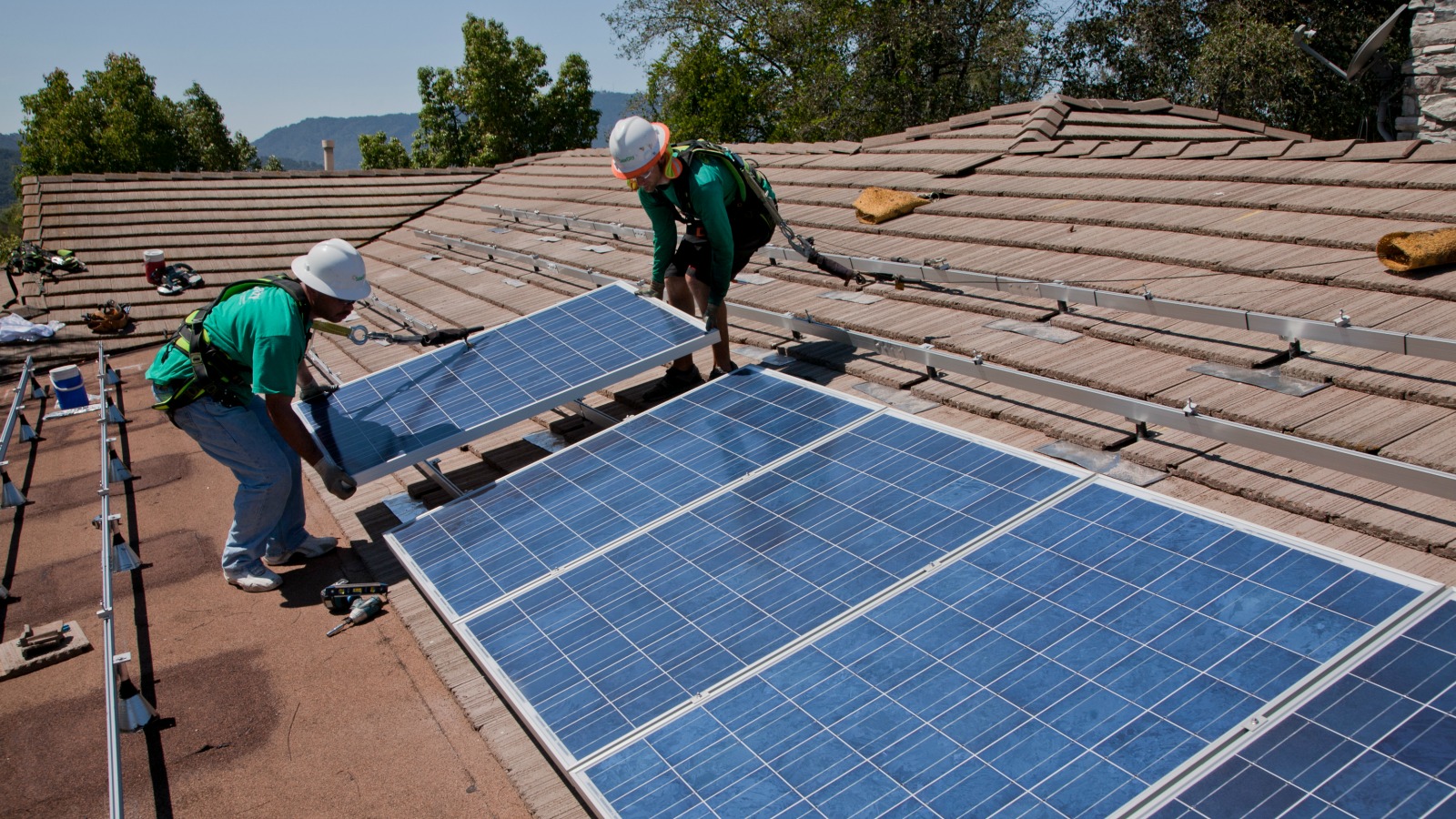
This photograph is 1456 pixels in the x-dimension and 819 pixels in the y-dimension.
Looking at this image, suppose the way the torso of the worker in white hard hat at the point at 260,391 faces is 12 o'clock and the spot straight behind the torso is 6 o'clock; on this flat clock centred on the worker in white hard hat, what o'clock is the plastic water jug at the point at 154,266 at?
The plastic water jug is roughly at 9 o'clock from the worker in white hard hat.

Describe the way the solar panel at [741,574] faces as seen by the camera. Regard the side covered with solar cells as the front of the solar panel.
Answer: facing the viewer and to the left of the viewer

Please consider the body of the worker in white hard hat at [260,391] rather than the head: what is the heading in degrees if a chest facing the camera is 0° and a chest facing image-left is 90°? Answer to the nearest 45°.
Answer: approximately 270°

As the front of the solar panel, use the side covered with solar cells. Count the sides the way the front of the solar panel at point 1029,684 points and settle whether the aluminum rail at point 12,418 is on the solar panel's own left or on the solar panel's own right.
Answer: on the solar panel's own right

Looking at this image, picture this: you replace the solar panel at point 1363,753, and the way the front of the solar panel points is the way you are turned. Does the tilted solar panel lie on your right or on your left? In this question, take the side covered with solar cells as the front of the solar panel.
on your right

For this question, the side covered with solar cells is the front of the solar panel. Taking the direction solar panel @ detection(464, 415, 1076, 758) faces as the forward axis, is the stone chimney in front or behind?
behind

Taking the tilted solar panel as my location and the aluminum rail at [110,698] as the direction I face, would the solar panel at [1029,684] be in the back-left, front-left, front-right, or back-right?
front-left

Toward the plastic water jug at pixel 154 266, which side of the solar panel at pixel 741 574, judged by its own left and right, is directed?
right

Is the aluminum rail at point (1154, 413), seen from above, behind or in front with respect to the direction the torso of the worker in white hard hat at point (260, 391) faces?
in front

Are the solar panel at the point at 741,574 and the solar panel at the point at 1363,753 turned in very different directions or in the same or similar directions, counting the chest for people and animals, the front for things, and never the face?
same or similar directions

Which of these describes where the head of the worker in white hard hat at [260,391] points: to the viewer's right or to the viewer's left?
to the viewer's right

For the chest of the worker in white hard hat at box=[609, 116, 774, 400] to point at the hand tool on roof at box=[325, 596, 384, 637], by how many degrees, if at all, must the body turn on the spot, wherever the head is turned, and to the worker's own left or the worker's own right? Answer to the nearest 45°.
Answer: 0° — they already face it

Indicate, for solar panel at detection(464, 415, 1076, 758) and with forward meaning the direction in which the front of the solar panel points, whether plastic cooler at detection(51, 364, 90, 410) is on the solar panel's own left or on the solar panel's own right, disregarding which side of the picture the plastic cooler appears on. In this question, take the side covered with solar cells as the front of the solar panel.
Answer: on the solar panel's own right

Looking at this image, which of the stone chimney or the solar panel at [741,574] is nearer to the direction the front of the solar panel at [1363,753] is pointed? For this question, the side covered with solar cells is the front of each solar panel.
the solar panel

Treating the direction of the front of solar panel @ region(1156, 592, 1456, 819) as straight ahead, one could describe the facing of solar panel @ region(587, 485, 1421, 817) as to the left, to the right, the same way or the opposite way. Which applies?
the same way

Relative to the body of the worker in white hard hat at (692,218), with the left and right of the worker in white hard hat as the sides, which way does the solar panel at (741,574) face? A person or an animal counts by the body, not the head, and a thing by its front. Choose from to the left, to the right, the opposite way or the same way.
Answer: the same way

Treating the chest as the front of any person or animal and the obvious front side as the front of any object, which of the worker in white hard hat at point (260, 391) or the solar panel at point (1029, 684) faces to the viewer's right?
the worker in white hard hat

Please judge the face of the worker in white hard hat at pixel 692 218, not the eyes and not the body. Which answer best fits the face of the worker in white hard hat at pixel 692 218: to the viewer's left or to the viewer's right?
to the viewer's left
